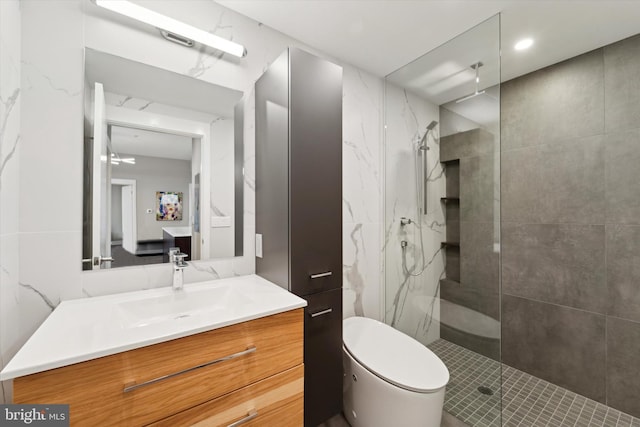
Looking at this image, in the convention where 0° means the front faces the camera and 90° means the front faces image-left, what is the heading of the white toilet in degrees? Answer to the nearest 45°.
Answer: approximately 315°

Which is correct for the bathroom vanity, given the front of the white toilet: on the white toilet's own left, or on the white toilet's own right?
on the white toilet's own right

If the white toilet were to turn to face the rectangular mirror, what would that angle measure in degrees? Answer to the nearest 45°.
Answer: approximately 135° to its right

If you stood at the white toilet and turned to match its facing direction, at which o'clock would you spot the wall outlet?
The wall outlet is roughly at 4 o'clock from the white toilet.
